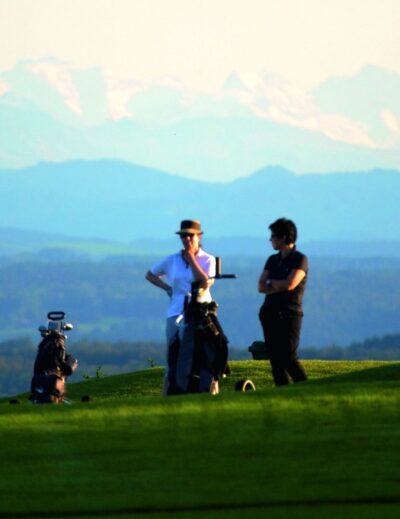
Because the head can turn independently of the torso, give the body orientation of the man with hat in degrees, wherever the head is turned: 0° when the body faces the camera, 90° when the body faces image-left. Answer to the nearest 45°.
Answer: approximately 0°

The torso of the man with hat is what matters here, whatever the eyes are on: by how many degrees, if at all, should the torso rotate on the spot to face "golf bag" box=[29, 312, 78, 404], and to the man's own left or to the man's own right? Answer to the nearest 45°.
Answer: approximately 135° to the man's own right

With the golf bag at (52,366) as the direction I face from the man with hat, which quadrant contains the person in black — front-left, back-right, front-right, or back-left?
back-right

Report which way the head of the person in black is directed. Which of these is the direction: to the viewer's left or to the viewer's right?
to the viewer's left

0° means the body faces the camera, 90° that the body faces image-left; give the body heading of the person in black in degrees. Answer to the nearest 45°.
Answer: approximately 45°
